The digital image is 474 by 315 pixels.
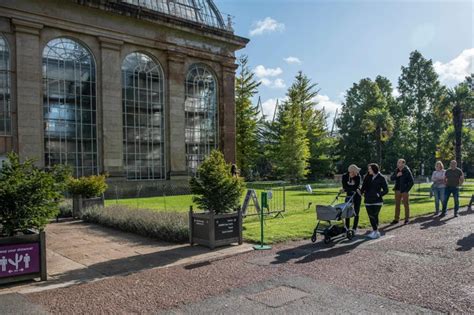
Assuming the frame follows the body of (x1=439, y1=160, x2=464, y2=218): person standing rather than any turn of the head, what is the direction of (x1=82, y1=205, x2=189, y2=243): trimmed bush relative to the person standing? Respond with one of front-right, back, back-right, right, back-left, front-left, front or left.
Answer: front-right

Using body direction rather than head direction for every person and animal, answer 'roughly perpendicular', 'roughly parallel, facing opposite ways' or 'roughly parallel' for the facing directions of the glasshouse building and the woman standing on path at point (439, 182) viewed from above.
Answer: roughly perpendicular

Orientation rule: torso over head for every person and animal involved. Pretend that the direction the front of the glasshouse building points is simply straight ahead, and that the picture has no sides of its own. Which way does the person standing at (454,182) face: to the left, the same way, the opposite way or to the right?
to the right

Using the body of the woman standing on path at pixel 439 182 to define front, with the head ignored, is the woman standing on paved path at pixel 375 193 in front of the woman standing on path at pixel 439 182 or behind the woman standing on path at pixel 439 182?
in front

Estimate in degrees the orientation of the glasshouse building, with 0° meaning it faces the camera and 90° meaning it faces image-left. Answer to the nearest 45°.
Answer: approximately 315°

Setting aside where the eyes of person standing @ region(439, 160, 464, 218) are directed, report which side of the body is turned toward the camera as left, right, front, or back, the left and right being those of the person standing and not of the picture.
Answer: front

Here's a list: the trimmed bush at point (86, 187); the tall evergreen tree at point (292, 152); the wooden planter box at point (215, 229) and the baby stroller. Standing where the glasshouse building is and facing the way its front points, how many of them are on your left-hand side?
1

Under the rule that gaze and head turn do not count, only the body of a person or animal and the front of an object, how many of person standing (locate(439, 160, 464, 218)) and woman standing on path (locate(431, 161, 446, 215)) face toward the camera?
2

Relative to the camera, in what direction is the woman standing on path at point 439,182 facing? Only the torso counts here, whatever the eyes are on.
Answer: toward the camera

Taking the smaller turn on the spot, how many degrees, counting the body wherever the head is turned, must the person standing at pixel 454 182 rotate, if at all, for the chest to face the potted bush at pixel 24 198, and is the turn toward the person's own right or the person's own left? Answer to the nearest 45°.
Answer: approximately 45° to the person's own right

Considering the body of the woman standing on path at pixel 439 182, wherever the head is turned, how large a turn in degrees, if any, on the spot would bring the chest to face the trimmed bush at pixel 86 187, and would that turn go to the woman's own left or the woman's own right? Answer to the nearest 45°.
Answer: approximately 90° to the woman's own right
